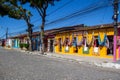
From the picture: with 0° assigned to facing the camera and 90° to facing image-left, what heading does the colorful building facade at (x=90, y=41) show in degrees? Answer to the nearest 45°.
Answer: approximately 45°

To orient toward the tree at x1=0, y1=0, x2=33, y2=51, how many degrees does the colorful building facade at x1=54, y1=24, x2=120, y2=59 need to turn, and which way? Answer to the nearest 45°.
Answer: approximately 90° to its right
